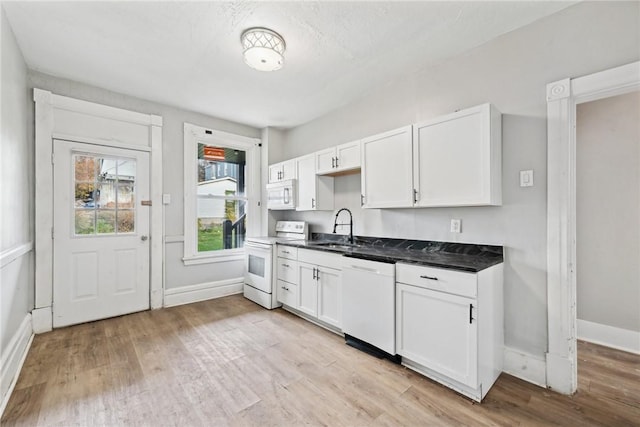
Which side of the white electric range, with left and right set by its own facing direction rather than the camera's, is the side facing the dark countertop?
left

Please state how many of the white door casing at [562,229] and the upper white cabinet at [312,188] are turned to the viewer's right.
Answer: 0

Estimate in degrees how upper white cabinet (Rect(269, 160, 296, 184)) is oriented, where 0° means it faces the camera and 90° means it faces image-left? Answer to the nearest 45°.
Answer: approximately 45°

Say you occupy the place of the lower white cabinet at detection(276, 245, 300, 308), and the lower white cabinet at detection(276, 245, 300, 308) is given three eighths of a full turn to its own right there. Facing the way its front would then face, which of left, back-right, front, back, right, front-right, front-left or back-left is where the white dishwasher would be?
back-right

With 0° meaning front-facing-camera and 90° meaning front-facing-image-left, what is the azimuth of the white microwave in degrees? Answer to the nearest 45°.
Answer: approximately 45°

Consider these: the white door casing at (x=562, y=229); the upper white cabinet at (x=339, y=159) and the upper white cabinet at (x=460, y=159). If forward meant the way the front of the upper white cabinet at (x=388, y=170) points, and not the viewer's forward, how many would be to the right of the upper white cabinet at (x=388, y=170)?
1

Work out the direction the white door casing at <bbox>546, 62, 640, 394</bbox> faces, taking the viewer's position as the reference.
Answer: facing the viewer and to the left of the viewer

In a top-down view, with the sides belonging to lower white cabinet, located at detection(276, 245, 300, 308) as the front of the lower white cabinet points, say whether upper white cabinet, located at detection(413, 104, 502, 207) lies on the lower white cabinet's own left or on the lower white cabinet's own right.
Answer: on the lower white cabinet's own left

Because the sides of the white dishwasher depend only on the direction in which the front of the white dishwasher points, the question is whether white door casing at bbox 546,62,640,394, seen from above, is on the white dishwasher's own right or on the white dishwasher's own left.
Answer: on the white dishwasher's own left

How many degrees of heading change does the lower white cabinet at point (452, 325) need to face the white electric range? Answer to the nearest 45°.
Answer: approximately 45° to its right
